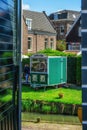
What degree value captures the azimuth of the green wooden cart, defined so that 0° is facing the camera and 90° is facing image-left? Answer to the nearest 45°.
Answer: approximately 45°

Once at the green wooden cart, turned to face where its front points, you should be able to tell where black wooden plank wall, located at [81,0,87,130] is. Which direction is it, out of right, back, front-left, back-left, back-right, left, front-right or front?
front-left
